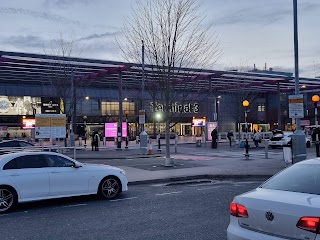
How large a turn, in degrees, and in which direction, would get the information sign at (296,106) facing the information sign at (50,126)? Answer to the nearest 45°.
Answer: approximately 90° to its right

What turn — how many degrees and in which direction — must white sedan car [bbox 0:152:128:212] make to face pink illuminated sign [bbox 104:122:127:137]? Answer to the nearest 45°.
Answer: approximately 90° to its left

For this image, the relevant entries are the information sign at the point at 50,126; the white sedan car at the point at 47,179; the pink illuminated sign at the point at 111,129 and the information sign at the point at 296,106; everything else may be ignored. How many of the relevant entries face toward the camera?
3

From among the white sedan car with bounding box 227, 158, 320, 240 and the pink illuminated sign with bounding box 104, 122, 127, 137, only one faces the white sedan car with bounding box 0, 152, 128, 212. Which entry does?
the pink illuminated sign

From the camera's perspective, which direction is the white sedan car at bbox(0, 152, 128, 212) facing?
to the viewer's right

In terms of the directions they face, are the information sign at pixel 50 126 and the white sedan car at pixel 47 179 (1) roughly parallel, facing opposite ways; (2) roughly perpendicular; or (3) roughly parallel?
roughly perpendicular

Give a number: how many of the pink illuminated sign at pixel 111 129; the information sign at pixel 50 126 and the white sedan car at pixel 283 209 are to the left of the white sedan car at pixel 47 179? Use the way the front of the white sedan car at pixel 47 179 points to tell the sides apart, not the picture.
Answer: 2

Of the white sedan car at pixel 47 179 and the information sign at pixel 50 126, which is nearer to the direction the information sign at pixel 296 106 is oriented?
the white sedan car

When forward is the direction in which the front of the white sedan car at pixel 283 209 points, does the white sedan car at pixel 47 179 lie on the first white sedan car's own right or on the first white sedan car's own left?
on the first white sedan car's own left

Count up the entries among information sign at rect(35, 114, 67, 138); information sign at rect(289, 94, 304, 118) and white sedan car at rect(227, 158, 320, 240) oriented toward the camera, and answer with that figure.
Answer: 2

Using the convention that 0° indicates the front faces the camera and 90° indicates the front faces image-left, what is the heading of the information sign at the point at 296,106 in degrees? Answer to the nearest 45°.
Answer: approximately 0°
